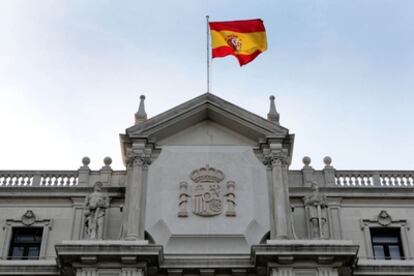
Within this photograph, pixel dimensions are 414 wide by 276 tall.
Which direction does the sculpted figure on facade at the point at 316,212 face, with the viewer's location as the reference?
facing the viewer
